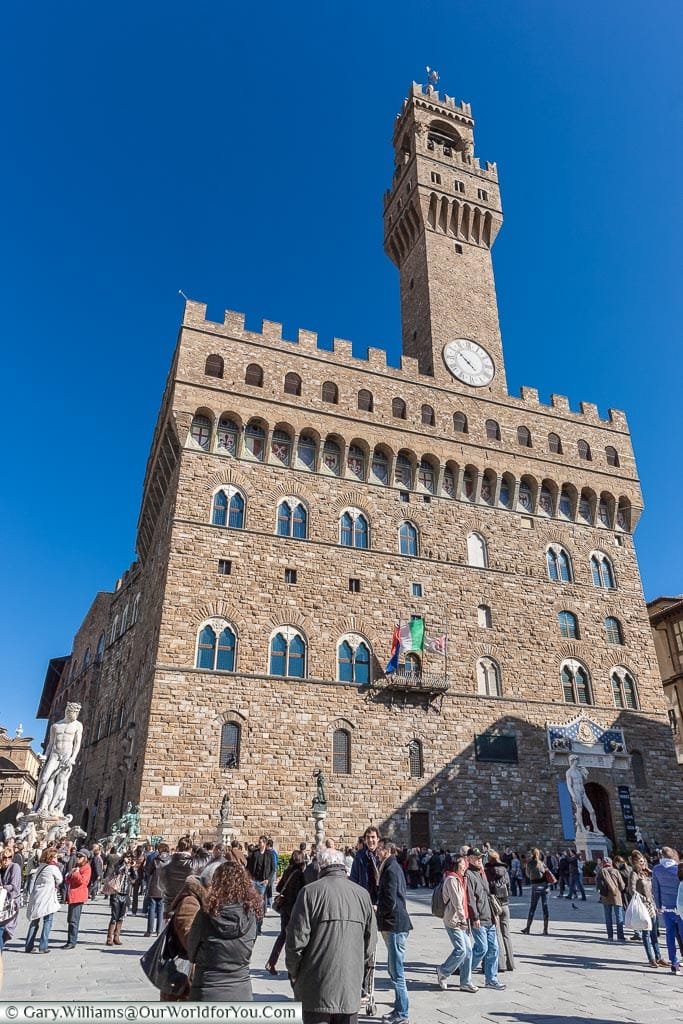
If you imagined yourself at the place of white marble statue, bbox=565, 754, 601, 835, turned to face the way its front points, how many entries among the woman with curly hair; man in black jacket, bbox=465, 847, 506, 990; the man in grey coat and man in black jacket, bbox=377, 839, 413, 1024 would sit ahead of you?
4

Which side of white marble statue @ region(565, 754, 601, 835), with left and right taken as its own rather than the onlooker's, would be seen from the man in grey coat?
front

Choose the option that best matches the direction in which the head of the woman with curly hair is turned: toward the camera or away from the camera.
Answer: away from the camera

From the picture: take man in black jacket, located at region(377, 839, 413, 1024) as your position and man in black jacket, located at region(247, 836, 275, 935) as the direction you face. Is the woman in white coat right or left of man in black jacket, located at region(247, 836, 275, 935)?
left

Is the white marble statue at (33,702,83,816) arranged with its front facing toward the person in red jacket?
yes

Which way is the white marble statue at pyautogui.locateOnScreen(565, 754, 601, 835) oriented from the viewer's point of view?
toward the camera

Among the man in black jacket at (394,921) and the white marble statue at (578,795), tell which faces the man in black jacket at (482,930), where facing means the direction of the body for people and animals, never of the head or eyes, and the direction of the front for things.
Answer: the white marble statue

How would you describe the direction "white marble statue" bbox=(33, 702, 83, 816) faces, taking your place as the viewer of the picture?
facing the viewer

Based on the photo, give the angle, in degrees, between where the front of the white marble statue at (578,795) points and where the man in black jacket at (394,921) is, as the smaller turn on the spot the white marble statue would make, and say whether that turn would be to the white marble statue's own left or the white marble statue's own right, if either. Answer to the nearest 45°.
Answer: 0° — it already faces them

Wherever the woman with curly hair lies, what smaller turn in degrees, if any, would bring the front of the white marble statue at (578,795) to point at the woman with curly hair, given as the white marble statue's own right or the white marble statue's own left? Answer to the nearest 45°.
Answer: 0° — it already faces them

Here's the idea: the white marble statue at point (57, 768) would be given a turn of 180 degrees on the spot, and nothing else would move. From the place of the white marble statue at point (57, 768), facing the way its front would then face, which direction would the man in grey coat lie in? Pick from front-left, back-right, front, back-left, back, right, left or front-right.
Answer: back
